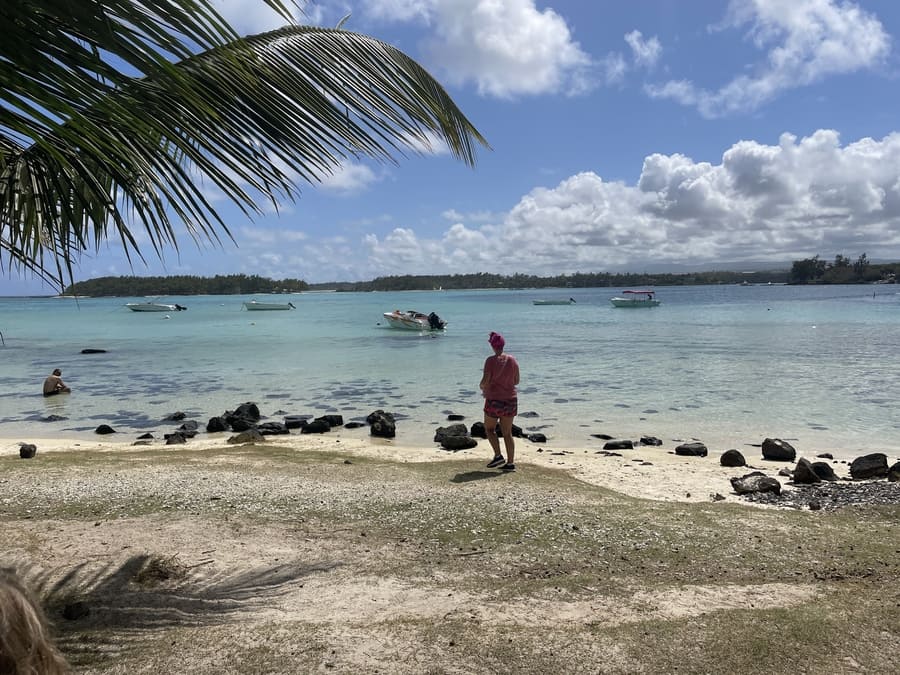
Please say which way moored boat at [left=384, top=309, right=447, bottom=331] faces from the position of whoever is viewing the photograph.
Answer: facing to the left of the viewer

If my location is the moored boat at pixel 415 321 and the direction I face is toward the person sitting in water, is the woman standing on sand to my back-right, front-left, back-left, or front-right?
front-left

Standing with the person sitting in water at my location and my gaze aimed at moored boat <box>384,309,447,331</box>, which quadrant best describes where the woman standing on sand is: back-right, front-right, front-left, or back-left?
back-right

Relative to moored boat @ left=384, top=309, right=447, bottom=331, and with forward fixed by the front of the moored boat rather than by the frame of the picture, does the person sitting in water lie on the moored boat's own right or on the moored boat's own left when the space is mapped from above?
on the moored boat's own left

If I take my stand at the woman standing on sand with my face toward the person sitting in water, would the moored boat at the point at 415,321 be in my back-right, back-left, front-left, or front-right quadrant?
front-right

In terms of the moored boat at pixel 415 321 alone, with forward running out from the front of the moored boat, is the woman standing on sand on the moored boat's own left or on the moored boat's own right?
on the moored boat's own left

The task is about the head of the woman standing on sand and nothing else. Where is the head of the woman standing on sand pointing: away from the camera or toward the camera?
away from the camera
